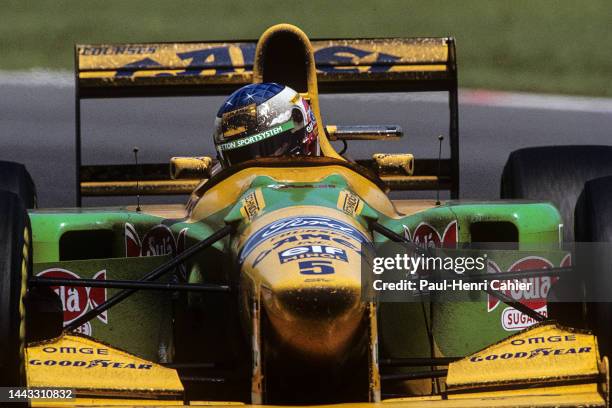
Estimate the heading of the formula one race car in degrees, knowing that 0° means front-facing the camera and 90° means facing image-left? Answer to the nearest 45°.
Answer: approximately 0°
